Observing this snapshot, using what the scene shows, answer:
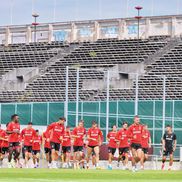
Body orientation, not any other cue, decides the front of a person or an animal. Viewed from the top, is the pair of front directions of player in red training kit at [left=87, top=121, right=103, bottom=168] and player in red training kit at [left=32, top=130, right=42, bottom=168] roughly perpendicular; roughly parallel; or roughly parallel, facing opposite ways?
roughly parallel

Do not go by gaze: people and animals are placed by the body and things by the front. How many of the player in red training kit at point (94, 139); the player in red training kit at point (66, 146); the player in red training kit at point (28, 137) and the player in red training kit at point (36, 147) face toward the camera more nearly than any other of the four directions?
4

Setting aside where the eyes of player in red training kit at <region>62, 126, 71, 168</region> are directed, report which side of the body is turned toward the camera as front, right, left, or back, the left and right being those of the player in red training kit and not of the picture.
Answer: front

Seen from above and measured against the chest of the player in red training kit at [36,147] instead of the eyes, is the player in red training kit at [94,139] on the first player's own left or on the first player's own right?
on the first player's own left

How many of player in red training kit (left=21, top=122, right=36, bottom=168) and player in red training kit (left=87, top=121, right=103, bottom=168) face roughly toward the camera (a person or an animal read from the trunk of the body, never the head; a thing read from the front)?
2

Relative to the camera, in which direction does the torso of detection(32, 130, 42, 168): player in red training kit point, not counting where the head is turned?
toward the camera

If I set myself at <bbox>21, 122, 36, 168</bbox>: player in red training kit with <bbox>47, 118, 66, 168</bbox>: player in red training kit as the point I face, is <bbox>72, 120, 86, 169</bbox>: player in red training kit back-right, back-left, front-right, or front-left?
front-left

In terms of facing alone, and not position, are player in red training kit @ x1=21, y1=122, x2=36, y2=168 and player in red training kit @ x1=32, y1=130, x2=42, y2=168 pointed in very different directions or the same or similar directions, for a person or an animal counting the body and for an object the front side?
same or similar directions

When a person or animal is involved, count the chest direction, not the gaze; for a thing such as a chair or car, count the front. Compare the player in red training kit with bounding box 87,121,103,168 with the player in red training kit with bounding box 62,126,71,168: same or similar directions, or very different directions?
same or similar directions

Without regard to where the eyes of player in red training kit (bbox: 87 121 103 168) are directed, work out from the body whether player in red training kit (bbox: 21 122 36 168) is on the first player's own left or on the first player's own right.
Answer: on the first player's own right

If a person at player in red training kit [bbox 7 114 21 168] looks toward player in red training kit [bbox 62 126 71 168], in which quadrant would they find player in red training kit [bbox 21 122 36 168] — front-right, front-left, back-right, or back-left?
front-left
